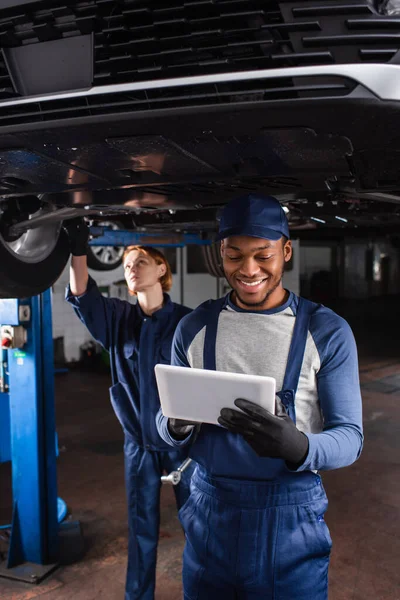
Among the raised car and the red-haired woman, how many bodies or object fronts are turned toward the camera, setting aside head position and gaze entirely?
2

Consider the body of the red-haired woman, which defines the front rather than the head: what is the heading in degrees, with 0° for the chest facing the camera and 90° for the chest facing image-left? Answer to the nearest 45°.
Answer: approximately 0°

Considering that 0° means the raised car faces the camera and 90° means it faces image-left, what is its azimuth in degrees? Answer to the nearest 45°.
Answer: approximately 0°

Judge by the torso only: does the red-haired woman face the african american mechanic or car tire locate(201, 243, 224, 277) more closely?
the african american mechanic
